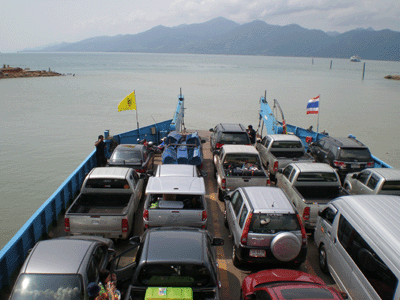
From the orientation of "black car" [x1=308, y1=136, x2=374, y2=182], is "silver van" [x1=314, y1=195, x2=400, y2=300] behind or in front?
behind

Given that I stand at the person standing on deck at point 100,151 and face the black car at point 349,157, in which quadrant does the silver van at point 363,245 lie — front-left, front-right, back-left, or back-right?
front-right

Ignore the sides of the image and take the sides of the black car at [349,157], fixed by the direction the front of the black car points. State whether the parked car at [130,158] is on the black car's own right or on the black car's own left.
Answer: on the black car's own left

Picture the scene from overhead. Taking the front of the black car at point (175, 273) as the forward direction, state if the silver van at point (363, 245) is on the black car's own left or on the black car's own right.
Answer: on the black car's own right

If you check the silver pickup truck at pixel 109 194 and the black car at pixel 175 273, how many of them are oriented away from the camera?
2

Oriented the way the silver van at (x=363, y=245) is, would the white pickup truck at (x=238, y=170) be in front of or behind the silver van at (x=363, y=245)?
in front

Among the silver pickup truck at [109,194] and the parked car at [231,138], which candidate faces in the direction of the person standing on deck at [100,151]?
the silver pickup truck

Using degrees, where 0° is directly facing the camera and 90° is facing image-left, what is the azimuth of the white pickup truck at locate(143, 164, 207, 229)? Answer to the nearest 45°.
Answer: approximately 180°

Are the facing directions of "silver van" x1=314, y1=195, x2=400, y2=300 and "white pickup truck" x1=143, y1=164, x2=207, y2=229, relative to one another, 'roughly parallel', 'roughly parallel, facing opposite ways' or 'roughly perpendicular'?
roughly parallel

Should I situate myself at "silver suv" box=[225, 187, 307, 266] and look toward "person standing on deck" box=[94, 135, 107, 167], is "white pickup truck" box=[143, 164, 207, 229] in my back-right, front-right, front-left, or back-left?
front-left

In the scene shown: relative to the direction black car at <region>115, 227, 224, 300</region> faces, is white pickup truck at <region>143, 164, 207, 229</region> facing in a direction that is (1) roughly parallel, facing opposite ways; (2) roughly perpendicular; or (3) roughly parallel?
roughly parallel

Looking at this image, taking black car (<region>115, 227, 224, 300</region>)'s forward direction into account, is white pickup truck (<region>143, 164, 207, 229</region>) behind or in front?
in front

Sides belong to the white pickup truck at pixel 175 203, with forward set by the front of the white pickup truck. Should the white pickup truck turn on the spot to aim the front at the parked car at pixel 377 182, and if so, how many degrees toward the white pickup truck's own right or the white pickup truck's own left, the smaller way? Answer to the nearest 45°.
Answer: approximately 90° to the white pickup truck's own right

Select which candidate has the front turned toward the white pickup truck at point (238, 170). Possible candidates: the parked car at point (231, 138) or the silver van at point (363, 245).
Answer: the silver van

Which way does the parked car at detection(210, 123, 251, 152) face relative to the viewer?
away from the camera

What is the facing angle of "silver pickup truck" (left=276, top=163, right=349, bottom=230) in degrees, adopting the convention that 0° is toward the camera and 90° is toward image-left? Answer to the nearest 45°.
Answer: approximately 135°

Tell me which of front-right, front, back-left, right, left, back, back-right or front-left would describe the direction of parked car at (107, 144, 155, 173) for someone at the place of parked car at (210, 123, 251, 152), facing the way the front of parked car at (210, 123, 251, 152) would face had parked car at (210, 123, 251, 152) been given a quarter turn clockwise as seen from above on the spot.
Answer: back-right

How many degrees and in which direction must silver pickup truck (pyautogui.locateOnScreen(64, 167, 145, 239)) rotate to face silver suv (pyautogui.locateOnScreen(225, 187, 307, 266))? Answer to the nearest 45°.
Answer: approximately 135° to its right

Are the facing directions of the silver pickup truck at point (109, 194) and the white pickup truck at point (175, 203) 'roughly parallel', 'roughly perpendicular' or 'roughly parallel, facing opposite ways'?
roughly parallel
